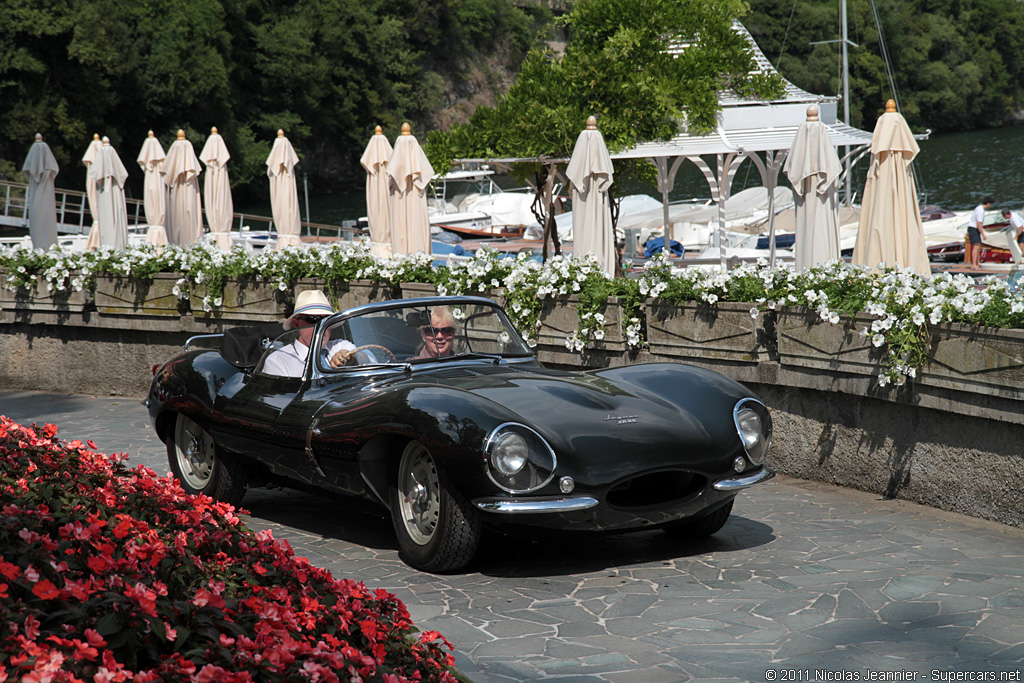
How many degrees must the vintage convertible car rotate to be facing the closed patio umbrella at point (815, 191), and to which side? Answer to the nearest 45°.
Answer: approximately 90° to its left

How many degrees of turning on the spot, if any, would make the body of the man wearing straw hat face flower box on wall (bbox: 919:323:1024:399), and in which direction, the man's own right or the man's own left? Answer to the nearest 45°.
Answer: approximately 45° to the man's own left

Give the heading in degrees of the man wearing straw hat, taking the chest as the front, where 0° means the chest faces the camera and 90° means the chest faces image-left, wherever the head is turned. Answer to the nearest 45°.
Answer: approximately 315°

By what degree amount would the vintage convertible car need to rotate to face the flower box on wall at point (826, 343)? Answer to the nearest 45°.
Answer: approximately 90° to its left

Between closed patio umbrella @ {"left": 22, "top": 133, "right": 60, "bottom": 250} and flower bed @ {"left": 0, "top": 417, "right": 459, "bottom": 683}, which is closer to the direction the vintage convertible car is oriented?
the flower bed
